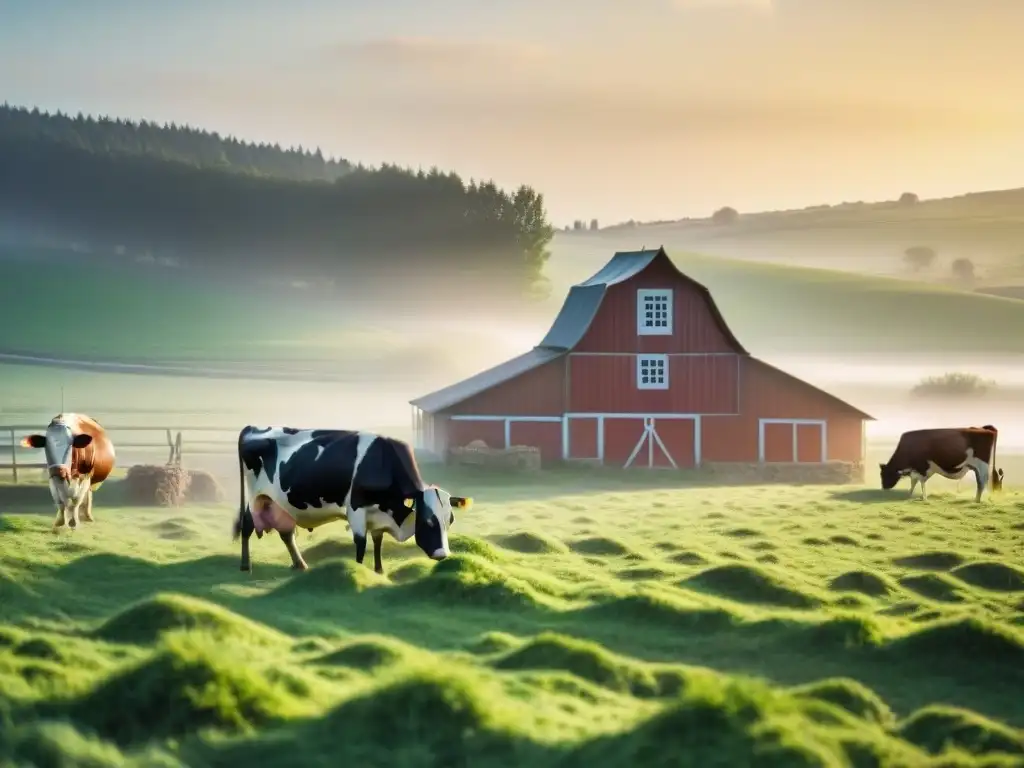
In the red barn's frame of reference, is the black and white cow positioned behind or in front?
in front

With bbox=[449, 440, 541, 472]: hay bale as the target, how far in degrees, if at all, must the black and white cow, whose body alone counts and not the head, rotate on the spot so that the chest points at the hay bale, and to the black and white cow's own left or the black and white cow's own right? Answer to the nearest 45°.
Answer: approximately 90° to the black and white cow's own left

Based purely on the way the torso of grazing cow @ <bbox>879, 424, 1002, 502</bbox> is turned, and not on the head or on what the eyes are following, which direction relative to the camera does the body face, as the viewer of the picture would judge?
to the viewer's left

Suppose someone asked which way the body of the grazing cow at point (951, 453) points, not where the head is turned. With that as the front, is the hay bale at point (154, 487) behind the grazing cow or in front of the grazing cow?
in front

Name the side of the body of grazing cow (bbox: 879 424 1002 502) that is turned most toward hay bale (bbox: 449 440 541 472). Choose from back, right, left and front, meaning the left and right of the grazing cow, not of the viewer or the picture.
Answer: front

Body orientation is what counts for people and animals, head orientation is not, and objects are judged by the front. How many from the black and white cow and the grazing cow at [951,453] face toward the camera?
0

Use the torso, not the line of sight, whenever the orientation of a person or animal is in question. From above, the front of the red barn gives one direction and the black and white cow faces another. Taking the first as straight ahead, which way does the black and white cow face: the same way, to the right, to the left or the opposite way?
to the left

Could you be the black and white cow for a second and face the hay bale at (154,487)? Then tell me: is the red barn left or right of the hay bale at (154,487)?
right

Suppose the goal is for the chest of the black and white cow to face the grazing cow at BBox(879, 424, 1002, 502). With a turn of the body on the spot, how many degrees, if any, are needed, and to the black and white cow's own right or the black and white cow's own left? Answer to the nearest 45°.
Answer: approximately 45° to the black and white cow's own left

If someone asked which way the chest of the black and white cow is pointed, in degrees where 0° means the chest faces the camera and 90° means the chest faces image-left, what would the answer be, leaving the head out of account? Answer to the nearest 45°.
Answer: approximately 270°

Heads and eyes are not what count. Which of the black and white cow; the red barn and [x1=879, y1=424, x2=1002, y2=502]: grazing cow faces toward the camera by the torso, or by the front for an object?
the red barn

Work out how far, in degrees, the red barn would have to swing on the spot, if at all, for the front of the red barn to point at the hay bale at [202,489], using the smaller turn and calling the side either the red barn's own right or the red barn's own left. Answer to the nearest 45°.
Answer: approximately 45° to the red barn's own right

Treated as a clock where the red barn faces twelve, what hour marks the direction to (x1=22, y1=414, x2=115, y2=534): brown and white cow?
The brown and white cow is roughly at 1 o'clock from the red barn.
